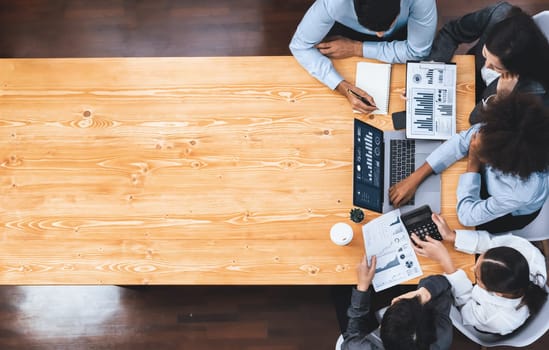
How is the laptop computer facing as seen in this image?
to the viewer's right
